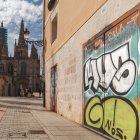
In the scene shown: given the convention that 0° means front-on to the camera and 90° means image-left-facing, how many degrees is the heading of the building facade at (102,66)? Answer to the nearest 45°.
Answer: approximately 45°
